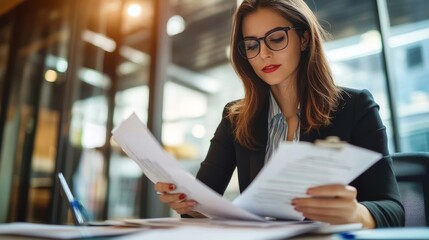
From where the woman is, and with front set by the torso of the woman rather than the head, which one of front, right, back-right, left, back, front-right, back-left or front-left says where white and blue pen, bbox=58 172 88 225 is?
front

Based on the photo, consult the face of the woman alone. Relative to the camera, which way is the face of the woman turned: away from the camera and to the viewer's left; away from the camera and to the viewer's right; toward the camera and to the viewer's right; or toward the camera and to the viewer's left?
toward the camera and to the viewer's left

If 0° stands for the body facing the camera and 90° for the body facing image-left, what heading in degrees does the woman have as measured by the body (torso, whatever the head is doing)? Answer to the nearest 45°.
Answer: approximately 45°
